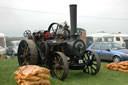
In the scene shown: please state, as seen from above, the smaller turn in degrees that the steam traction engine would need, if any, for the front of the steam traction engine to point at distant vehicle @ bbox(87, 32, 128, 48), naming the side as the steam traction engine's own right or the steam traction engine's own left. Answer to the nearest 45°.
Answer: approximately 90° to the steam traction engine's own left

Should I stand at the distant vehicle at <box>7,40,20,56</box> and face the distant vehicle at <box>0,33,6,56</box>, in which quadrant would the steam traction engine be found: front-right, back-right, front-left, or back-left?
back-left

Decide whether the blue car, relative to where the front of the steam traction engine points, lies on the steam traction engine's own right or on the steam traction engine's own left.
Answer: on the steam traction engine's own left

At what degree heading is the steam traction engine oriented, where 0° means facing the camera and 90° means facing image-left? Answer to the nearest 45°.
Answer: approximately 315°

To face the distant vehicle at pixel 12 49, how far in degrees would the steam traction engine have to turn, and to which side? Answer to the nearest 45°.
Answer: approximately 180°

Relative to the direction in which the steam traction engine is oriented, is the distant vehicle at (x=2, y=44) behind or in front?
behind
